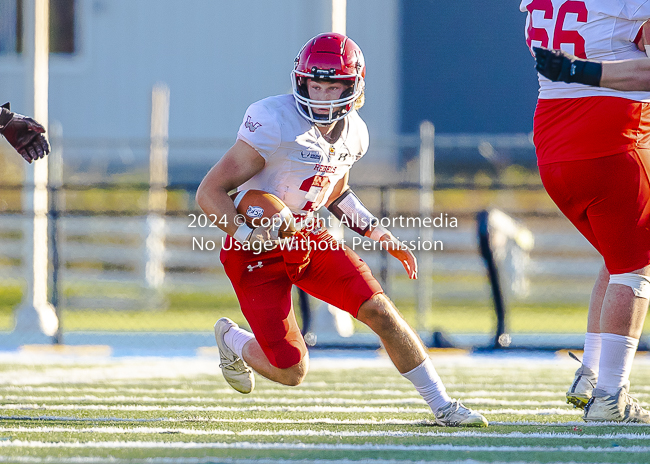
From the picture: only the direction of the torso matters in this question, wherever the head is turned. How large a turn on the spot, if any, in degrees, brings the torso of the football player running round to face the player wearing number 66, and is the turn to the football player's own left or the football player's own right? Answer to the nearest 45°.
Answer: approximately 45° to the football player's own left

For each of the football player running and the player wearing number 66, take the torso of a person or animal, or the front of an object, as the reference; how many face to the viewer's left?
0

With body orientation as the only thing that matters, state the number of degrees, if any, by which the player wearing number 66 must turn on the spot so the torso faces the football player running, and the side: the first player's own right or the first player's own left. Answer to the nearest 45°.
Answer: approximately 135° to the first player's own left

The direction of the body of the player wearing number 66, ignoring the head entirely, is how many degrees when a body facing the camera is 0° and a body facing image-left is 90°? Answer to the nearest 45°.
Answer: approximately 225°
